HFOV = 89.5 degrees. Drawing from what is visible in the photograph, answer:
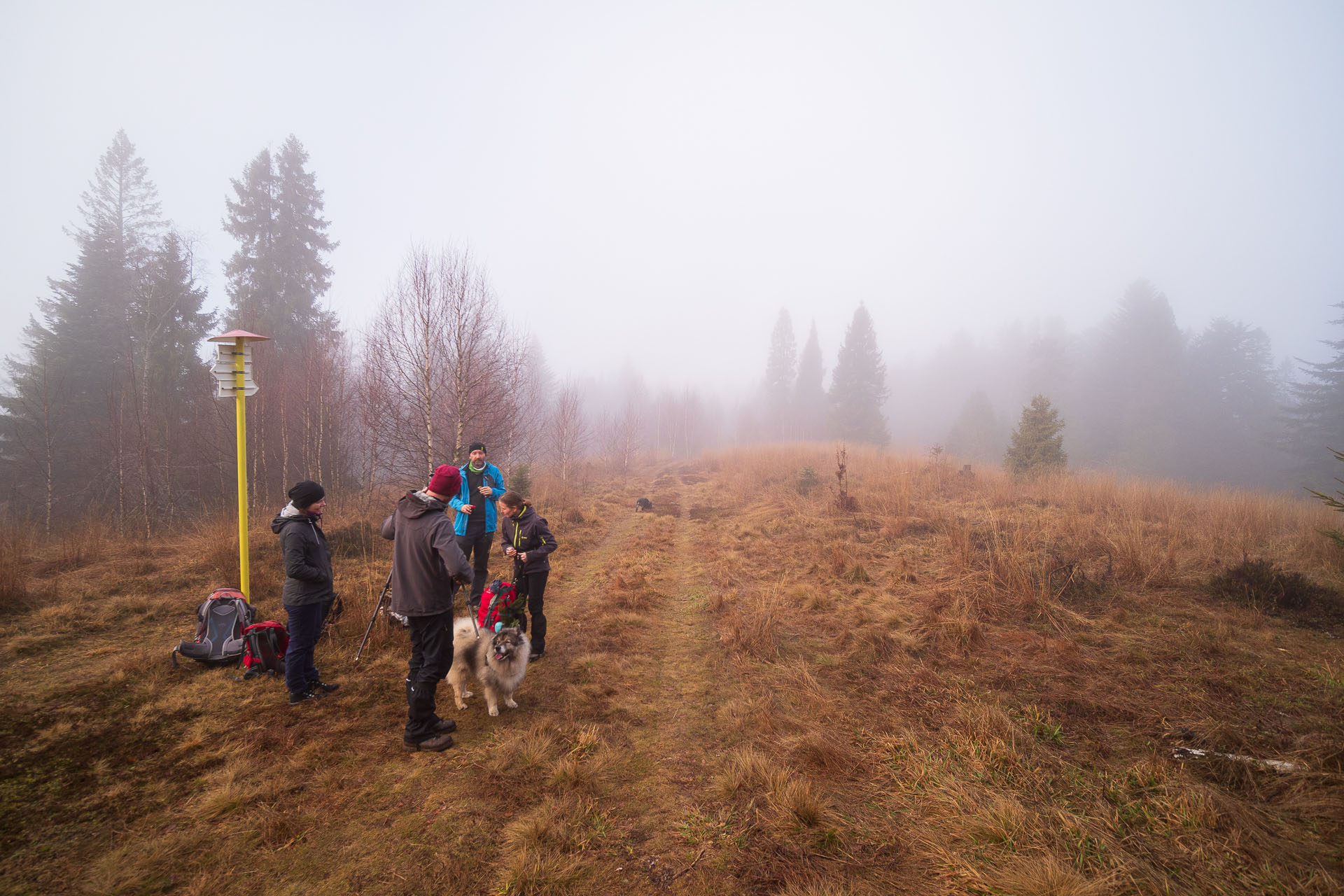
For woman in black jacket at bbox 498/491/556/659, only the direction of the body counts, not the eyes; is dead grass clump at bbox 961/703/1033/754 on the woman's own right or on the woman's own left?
on the woman's own left

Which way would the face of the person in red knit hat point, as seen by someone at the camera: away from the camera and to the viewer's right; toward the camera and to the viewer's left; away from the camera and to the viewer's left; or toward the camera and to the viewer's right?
away from the camera and to the viewer's right

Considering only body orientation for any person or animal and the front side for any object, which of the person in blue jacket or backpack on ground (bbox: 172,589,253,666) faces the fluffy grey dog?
the person in blue jacket

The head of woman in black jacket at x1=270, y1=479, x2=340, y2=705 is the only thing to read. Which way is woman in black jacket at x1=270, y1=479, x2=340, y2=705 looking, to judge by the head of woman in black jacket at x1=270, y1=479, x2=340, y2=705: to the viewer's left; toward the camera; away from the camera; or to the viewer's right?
to the viewer's right

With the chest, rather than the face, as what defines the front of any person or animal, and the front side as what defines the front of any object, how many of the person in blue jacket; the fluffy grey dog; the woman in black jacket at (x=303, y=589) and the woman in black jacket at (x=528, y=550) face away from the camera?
0

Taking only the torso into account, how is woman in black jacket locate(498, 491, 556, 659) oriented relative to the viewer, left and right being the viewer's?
facing the viewer and to the left of the viewer

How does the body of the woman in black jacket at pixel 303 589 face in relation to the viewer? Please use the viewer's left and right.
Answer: facing to the right of the viewer

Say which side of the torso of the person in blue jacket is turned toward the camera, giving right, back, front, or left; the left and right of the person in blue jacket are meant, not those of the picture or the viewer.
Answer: front

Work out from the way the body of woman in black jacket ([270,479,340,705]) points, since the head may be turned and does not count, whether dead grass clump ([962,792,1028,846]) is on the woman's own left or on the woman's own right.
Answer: on the woman's own right

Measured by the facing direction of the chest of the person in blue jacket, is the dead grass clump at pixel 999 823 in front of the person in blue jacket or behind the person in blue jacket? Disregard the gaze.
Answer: in front

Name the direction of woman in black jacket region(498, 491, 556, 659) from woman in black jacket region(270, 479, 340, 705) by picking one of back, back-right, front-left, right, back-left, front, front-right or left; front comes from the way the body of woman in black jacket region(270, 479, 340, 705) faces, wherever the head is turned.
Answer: front

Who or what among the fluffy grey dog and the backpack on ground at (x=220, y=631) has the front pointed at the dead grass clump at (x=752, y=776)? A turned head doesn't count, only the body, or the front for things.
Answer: the fluffy grey dog

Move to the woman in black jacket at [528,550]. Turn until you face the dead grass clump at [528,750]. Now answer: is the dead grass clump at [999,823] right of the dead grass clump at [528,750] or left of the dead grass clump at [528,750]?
left

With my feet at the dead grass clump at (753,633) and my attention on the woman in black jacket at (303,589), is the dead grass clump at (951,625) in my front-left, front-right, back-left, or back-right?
back-left

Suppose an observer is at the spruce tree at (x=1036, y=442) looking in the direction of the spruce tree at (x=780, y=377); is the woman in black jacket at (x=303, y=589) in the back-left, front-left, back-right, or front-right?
back-left

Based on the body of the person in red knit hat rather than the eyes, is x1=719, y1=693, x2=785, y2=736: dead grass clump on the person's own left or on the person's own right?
on the person's own right
